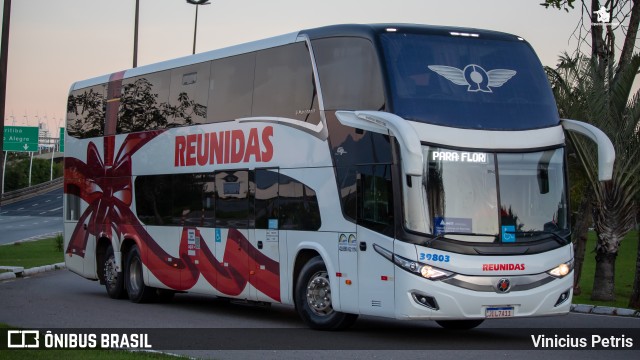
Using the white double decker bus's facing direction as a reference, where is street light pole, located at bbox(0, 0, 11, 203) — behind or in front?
behind

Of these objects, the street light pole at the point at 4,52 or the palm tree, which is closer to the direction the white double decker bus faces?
the palm tree

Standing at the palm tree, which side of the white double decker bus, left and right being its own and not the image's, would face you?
left

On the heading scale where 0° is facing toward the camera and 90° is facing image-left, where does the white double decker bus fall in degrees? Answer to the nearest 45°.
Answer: approximately 315°
